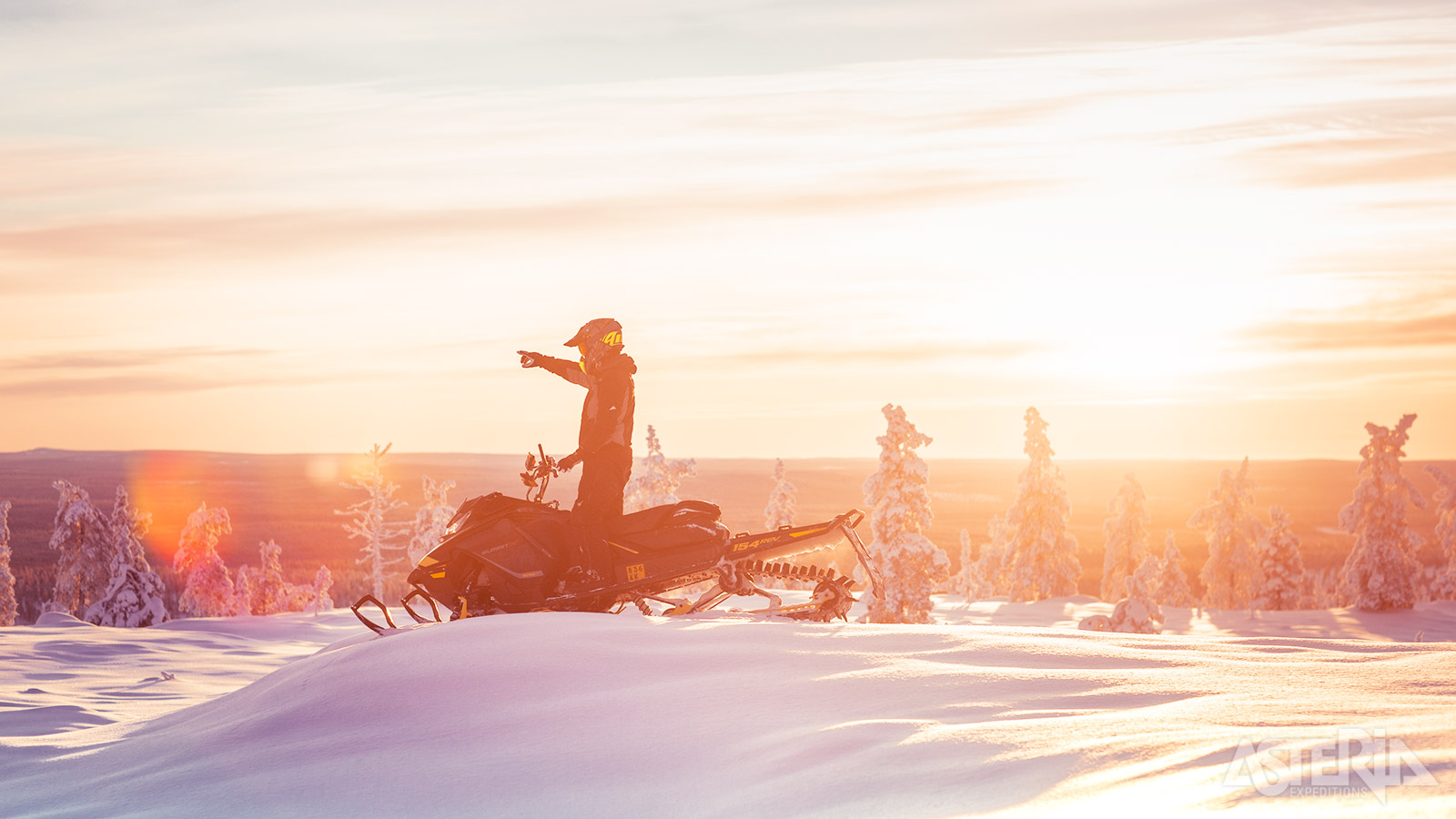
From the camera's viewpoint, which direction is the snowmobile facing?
to the viewer's left

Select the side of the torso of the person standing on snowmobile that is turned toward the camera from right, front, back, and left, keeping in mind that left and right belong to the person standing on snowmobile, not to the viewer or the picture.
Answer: left

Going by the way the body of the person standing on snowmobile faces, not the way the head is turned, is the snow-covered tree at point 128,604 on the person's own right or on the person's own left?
on the person's own right

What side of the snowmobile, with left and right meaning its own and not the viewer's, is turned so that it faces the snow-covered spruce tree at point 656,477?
right

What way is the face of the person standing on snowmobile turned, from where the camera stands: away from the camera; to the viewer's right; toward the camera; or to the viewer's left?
to the viewer's left
